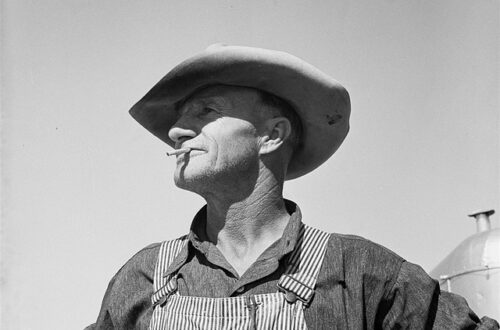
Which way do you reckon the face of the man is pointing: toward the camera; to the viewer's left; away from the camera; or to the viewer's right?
to the viewer's left

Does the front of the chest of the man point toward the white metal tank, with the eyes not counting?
no

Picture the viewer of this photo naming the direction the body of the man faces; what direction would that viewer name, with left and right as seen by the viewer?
facing the viewer and to the left of the viewer
